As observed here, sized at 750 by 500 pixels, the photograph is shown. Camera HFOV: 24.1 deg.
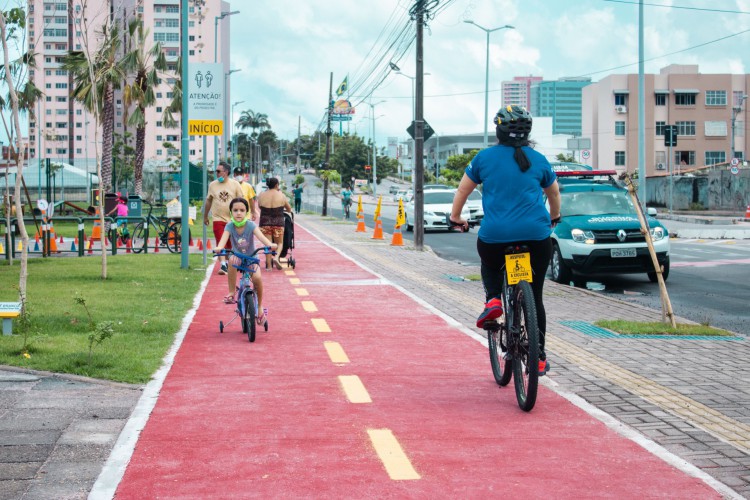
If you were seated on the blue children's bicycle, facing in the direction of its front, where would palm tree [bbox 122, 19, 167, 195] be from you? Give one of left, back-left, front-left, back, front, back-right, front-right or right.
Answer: back

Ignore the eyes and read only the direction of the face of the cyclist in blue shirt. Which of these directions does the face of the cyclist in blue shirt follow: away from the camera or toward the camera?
away from the camera

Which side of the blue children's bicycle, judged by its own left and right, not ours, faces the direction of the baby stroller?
back

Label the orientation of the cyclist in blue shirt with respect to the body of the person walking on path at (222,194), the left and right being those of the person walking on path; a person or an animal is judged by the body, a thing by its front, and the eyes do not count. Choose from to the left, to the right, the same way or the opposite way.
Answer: the opposite way

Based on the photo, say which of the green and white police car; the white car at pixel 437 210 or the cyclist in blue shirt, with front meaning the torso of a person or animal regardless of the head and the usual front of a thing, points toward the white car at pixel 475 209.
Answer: the cyclist in blue shirt

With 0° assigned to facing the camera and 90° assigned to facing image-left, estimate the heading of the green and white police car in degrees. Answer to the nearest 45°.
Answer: approximately 315°

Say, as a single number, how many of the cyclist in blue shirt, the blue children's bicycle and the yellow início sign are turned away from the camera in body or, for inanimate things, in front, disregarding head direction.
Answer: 1

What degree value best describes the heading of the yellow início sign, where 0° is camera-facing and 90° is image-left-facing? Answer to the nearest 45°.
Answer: approximately 0°

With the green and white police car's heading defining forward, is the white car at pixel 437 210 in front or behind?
behind

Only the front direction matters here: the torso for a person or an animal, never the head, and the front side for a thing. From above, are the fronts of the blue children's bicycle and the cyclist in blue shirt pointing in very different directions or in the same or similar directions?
very different directions
